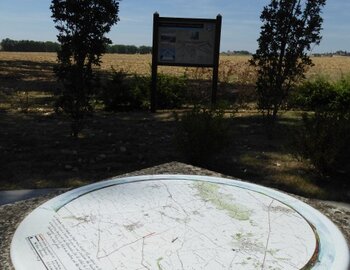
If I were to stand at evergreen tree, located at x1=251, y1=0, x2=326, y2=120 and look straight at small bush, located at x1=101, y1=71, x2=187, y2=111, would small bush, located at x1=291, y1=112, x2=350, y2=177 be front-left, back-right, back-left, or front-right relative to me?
back-left

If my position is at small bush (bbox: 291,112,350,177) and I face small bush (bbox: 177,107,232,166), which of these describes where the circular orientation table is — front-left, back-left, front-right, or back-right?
front-left

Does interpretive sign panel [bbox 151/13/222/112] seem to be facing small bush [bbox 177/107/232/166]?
yes

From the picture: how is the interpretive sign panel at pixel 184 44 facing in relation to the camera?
toward the camera

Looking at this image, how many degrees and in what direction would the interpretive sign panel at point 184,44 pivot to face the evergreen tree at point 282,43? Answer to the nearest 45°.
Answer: approximately 45° to its left

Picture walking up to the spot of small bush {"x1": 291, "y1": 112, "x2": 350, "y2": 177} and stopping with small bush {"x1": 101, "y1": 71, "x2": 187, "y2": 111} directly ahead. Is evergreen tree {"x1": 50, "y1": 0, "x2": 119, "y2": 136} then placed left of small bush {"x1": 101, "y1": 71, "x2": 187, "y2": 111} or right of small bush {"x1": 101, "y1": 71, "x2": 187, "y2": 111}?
left

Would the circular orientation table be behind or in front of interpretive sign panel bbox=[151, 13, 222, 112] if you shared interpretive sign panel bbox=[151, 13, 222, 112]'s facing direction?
in front

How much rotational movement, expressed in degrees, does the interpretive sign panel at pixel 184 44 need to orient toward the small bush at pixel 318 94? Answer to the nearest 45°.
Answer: approximately 90° to its left

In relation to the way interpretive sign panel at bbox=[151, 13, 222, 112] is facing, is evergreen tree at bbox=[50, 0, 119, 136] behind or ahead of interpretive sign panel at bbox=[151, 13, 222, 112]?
ahead
